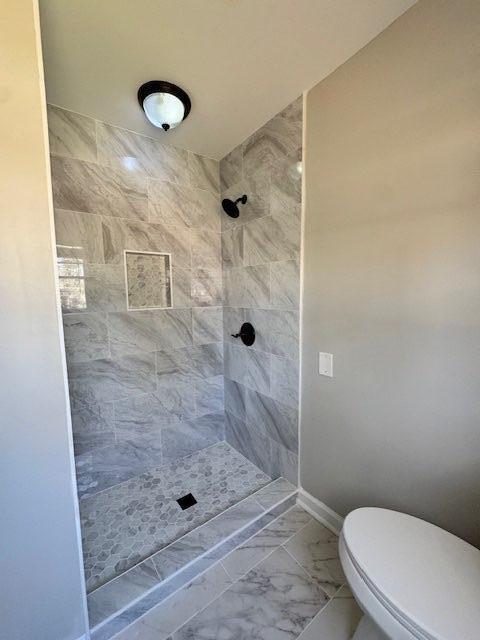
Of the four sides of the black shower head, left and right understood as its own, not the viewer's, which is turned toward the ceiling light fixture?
front

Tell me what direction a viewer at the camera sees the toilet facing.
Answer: facing away from the viewer and to the left of the viewer

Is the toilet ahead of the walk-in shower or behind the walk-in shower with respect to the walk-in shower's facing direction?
ahead

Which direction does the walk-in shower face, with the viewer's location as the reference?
facing the viewer and to the right of the viewer

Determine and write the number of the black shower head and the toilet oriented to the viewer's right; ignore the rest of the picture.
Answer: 0

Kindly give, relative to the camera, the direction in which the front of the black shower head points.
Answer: facing the viewer and to the left of the viewer
